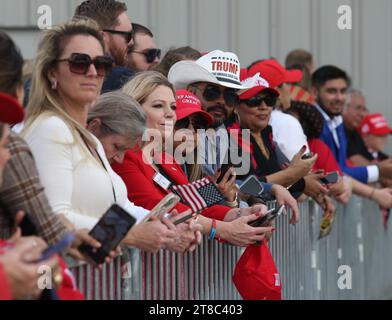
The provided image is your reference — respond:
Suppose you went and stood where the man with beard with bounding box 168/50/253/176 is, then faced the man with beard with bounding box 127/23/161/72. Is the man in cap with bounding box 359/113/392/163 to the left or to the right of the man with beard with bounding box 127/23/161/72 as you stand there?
right

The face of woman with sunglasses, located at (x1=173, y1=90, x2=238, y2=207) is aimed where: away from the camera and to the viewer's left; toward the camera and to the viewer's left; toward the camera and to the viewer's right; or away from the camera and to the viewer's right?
toward the camera and to the viewer's right

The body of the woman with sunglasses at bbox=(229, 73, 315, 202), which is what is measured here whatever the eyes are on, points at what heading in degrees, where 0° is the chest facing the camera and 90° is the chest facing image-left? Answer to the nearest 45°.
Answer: approximately 315°

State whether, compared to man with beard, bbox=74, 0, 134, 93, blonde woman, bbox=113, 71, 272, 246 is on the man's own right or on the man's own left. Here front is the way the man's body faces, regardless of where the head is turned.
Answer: on the man's own right

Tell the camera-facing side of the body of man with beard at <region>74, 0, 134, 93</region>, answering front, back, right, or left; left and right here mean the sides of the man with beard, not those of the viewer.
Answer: right

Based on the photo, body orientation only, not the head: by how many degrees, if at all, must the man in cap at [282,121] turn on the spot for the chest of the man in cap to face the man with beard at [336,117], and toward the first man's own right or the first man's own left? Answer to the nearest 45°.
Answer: approximately 90° to the first man's own left

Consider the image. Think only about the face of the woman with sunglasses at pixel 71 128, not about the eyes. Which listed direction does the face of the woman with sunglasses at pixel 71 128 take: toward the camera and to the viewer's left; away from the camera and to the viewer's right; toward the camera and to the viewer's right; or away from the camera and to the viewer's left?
toward the camera and to the viewer's right

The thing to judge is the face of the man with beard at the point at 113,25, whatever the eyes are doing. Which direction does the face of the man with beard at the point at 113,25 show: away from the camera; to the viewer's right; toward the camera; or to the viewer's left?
to the viewer's right

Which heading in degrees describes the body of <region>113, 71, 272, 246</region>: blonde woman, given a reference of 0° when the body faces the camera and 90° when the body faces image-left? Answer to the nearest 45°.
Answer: approximately 315°

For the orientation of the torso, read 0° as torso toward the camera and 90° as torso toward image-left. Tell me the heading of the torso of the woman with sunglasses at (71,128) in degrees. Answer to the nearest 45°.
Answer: approximately 315°
